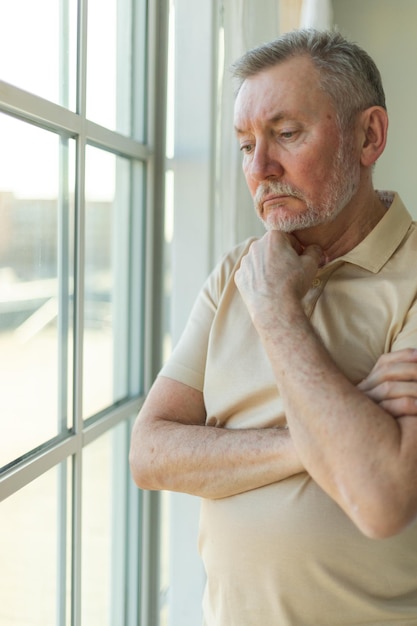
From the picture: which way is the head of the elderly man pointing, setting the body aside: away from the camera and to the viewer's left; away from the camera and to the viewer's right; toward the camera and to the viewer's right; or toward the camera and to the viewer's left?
toward the camera and to the viewer's left

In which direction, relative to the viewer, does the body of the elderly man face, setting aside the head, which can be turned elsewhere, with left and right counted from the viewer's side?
facing the viewer and to the left of the viewer

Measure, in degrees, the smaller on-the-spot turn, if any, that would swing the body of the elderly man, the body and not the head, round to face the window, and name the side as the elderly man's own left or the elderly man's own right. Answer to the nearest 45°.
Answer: approximately 90° to the elderly man's own right
